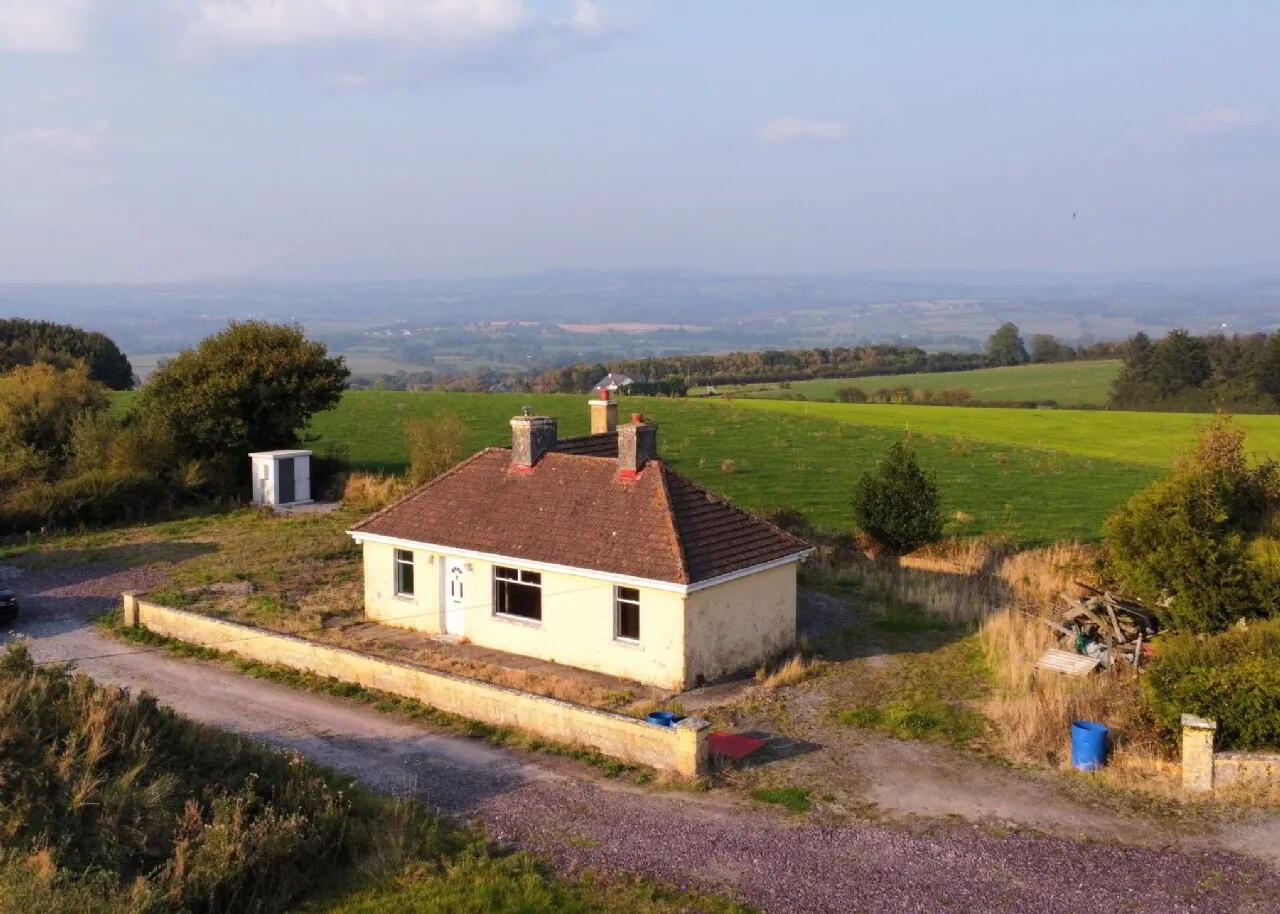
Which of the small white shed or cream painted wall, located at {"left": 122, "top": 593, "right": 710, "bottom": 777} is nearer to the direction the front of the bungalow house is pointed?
the cream painted wall

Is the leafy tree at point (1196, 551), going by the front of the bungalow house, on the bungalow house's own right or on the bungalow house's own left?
on the bungalow house's own left

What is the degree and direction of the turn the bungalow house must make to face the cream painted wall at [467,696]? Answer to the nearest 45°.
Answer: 0° — it already faces it

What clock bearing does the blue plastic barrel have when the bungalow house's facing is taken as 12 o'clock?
The blue plastic barrel is roughly at 9 o'clock from the bungalow house.

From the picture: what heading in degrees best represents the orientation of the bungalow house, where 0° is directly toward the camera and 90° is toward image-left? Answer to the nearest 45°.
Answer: approximately 45°

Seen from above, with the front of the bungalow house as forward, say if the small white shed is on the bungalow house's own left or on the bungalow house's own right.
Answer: on the bungalow house's own right

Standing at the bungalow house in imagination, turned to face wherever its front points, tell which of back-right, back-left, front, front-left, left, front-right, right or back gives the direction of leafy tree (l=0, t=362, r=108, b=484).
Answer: right

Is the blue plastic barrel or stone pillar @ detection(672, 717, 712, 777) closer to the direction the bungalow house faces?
the stone pillar

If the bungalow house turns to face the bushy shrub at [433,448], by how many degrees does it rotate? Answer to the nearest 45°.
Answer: approximately 135° to its right

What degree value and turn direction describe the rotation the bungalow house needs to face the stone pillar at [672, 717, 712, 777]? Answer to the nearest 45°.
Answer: approximately 45° to its left

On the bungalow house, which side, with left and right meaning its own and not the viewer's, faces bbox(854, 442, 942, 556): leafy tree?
back

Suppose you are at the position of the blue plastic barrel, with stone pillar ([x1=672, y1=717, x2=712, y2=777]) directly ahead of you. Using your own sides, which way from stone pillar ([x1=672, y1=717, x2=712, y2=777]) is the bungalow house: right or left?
right
